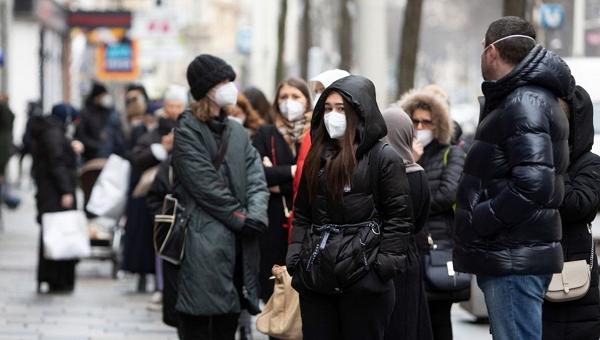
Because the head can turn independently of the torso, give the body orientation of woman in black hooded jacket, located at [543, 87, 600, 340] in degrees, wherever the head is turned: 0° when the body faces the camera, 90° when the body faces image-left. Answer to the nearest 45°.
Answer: approximately 90°

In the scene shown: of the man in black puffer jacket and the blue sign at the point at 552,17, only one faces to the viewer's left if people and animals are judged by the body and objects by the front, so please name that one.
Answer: the man in black puffer jacket

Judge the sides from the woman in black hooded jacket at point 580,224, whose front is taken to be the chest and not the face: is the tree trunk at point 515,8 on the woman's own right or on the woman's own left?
on the woman's own right

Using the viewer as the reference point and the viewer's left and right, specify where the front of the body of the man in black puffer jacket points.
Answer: facing to the left of the viewer

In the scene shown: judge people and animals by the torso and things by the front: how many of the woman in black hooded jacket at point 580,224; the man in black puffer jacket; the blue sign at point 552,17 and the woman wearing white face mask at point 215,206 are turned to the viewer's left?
2

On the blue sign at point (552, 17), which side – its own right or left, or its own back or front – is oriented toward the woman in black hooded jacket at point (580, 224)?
front

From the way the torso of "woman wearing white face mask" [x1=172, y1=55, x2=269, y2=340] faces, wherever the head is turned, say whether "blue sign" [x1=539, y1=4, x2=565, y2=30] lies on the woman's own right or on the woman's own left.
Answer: on the woman's own left

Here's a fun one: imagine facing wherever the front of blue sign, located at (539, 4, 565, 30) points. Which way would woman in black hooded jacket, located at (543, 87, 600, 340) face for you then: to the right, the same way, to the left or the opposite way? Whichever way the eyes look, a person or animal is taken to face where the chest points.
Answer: to the right
